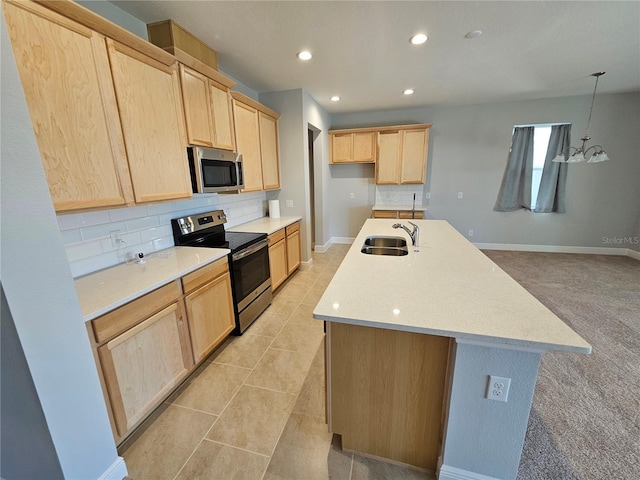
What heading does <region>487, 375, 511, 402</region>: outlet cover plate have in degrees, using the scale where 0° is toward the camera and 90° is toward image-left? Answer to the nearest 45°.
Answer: approximately 0°

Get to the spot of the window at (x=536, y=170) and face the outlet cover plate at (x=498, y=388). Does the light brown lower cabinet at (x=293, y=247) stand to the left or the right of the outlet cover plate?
right

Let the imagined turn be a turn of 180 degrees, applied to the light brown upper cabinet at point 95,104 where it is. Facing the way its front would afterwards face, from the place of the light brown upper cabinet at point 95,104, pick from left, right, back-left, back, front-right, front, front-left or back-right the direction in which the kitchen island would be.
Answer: back

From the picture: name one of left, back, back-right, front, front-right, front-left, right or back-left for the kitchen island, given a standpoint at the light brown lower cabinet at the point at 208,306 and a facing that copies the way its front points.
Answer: front

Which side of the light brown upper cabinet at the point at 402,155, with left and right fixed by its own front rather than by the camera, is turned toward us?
front

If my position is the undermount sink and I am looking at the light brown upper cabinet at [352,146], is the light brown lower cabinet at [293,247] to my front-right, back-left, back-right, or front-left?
front-left

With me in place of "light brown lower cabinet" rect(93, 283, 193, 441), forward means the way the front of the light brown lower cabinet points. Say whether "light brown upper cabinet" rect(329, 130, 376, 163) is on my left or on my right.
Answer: on my left

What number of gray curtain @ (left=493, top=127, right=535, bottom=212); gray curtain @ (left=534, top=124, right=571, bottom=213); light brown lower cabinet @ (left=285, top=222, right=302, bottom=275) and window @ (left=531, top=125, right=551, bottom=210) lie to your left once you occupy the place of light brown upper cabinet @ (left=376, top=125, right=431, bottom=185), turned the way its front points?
3

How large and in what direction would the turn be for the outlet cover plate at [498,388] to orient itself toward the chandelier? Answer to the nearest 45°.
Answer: approximately 180°

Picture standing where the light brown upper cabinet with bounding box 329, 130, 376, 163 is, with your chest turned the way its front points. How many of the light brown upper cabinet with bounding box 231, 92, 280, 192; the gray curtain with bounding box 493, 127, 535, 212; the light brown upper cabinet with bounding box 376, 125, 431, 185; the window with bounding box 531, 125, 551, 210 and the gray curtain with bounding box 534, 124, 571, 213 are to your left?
4

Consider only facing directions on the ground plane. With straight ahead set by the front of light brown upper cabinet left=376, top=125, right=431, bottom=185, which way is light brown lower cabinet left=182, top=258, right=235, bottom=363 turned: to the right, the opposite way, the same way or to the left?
to the left

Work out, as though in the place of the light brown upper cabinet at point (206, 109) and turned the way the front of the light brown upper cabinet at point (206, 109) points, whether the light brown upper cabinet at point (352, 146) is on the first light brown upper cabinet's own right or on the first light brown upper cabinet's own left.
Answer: on the first light brown upper cabinet's own left

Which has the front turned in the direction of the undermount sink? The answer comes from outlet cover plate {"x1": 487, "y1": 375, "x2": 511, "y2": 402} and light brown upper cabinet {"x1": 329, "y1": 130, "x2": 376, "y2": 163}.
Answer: the light brown upper cabinet

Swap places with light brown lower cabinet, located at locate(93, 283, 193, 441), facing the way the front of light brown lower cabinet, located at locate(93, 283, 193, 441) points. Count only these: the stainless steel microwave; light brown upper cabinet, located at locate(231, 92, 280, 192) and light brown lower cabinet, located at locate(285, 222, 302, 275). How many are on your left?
3

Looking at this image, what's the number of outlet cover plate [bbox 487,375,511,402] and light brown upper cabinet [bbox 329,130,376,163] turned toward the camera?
2

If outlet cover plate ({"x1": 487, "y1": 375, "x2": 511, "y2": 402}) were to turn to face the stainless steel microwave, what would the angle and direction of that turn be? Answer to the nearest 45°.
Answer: approximately 90° to its right

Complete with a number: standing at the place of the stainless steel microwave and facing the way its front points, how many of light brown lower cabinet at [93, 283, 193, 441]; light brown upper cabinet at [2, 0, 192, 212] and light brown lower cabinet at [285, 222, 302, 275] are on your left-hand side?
1

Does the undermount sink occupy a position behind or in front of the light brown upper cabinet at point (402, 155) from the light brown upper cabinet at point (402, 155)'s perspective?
in front

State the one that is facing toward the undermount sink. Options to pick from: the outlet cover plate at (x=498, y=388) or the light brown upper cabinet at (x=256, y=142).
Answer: the light brown upper cabinet

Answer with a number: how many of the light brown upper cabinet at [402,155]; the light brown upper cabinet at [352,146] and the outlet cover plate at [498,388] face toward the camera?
3

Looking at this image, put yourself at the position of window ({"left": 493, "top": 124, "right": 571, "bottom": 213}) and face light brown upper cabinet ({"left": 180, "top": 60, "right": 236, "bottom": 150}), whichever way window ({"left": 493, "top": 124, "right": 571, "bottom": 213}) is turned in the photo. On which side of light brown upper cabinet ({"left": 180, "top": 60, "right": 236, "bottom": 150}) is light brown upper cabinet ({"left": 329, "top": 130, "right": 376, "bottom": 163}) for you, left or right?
right
